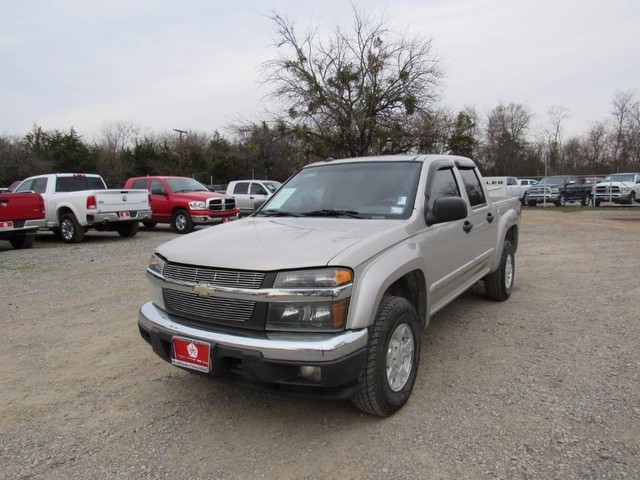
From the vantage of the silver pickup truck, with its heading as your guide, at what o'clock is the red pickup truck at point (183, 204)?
The red pickup truck is roughly at 4 o'clock from the silver pickup truck.

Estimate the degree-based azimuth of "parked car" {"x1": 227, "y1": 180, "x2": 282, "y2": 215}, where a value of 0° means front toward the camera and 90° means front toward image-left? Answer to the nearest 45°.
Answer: approximately 315°

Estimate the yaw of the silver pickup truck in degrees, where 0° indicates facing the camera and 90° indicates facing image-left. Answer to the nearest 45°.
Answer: approximately 45°

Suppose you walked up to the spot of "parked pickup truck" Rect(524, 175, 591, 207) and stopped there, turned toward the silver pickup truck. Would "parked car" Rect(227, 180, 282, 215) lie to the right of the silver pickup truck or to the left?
right

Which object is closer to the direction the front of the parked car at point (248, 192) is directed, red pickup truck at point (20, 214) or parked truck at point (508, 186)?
the parked truck

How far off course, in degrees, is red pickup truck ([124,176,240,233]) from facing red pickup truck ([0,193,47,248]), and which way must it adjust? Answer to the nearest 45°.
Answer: approximately 90° to its right

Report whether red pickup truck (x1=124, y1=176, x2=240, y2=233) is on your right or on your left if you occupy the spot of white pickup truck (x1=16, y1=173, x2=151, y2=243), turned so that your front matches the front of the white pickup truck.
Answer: on your right

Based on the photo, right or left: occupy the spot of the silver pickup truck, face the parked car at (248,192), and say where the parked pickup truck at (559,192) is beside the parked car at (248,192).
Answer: right

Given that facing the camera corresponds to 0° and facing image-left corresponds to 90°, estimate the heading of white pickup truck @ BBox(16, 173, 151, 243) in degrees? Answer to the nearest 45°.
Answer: approximately 135°

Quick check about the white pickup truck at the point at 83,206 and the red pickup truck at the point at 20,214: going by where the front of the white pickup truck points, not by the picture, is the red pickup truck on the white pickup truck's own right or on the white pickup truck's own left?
on the white pickup truck's own left
